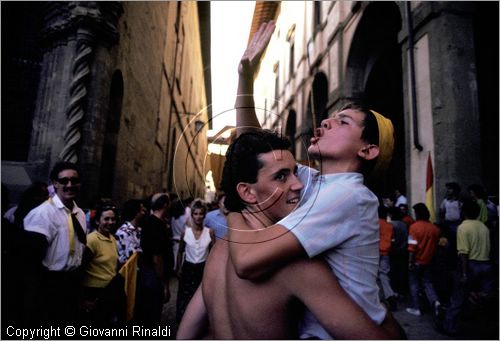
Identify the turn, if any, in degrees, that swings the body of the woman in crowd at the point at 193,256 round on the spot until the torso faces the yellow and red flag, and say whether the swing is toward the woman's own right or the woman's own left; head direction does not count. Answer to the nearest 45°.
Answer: approximately 90° to the woman's own left

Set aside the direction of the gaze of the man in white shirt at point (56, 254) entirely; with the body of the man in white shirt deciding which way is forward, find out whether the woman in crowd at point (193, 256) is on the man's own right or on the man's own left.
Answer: on the man's own left

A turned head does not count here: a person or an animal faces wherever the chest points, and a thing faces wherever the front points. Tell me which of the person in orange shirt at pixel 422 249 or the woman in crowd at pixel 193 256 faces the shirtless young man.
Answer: the woman in crowd

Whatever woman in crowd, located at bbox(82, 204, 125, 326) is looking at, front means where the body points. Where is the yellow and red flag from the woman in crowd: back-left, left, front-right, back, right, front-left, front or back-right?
front-left

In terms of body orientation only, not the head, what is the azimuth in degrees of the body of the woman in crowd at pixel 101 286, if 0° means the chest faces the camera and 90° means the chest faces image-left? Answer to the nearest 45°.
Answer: approximately 315°

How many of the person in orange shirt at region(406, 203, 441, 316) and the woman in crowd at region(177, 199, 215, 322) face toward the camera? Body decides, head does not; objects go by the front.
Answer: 1

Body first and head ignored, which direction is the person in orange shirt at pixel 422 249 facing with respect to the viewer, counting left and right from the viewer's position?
facing away from the viewer and to the left of the viewer
